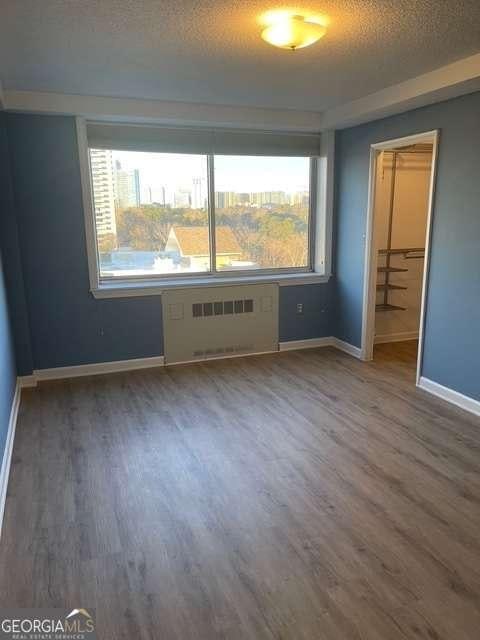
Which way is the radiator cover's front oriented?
toward the camera

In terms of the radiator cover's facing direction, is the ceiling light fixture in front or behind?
in front
